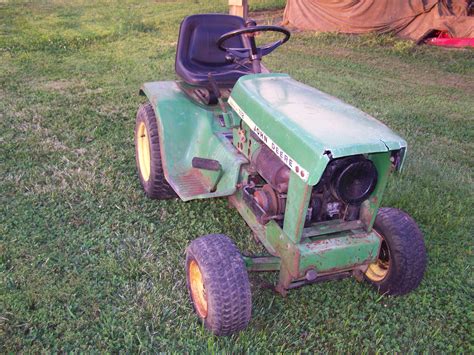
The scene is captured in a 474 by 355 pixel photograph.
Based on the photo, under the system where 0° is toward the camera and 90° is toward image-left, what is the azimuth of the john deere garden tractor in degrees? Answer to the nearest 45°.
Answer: approximately 315°

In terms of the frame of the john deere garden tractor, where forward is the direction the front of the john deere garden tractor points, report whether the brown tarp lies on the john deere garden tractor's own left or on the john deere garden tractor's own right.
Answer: on the john deere garden tractor's own left

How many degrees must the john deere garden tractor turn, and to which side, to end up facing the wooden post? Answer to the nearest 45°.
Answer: approximately 135° to its left

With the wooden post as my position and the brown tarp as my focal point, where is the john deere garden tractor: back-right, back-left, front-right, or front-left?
back-right

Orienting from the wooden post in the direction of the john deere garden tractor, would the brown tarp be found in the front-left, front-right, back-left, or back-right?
back-left
